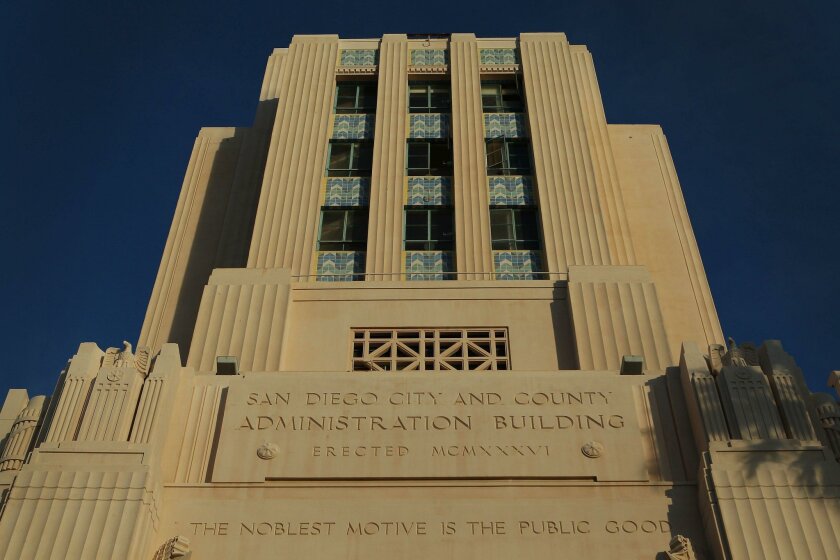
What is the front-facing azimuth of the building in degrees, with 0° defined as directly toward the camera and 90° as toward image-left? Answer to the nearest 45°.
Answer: approximately 0°
